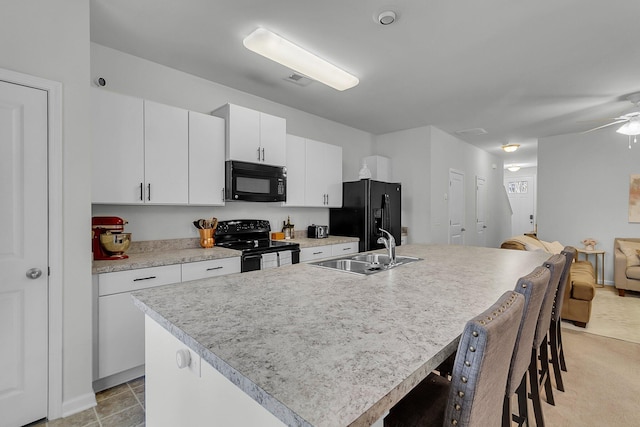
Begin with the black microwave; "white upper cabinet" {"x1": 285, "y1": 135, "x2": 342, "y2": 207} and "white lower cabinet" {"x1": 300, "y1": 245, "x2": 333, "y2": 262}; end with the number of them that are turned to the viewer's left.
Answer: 0

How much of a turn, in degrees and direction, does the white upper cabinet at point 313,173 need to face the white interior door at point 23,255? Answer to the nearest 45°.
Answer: approximately 90° to its right

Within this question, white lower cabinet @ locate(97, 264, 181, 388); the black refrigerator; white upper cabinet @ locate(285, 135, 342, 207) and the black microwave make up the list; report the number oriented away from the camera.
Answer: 0

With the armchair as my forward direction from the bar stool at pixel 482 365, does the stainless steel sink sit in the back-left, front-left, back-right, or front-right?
front-left

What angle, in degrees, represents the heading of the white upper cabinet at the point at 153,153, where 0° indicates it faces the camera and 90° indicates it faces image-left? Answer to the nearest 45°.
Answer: approximately 315°

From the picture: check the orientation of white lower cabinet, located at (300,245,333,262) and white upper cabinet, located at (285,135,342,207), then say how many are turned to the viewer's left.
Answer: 0

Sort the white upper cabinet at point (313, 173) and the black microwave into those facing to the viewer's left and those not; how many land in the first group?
0

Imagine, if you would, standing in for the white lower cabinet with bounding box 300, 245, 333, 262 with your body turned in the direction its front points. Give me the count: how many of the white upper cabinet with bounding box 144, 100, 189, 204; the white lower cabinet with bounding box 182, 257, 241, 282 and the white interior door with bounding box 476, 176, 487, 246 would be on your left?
1

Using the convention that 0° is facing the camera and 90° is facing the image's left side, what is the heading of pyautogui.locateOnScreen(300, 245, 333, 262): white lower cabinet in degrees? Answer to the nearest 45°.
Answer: approximately 315°

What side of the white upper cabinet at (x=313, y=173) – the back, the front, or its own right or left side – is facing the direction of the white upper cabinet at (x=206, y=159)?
right

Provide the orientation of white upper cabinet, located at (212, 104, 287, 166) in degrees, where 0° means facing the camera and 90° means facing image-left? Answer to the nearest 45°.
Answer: approximately 315°

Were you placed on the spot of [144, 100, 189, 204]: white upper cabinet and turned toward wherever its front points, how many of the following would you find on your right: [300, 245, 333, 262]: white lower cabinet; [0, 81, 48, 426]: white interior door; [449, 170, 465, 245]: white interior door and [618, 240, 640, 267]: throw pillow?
1

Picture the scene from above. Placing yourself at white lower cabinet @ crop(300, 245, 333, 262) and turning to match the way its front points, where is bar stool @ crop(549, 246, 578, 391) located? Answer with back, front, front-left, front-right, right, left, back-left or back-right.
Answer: front

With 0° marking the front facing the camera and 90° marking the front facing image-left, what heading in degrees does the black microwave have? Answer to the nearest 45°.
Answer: approximately 315°

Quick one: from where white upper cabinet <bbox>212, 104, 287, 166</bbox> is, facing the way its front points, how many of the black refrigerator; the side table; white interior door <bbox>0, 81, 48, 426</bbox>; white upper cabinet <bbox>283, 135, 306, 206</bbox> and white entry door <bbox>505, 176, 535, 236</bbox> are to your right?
1

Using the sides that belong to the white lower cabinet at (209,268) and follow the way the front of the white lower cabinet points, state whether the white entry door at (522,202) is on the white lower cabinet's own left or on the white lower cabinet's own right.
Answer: on the white lower cabinet's own left

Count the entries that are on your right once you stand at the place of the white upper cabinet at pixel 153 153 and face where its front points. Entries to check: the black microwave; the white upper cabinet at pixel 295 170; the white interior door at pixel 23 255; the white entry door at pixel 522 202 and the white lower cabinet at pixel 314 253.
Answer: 1

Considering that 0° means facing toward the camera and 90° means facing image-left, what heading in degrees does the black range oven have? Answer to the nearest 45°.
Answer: approximately 315°

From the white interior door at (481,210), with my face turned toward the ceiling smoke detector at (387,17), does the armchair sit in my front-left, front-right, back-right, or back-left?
front-left
